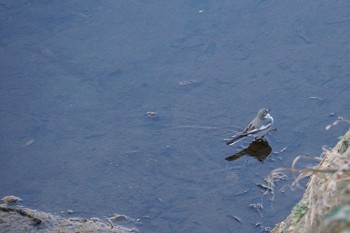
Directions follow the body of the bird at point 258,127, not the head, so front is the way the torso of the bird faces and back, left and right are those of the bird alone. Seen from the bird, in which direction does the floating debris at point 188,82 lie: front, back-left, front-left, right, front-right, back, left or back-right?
back-left

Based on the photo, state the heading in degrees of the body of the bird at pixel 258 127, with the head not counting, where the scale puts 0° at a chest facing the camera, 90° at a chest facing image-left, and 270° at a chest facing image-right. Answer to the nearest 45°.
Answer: approximately 270°

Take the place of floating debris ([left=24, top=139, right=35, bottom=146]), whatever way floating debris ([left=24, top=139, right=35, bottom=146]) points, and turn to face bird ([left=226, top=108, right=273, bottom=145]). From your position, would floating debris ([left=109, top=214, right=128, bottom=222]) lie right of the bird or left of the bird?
right

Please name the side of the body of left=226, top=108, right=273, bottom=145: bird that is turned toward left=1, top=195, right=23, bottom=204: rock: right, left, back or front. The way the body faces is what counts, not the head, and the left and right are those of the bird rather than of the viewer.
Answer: back

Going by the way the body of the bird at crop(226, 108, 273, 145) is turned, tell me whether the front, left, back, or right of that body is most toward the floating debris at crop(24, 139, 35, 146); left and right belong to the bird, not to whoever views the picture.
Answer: back

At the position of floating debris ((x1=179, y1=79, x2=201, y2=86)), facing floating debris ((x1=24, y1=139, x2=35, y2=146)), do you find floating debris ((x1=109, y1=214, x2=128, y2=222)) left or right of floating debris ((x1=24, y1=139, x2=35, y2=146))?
left

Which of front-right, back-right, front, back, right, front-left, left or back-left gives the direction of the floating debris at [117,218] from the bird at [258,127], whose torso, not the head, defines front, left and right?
back-right
